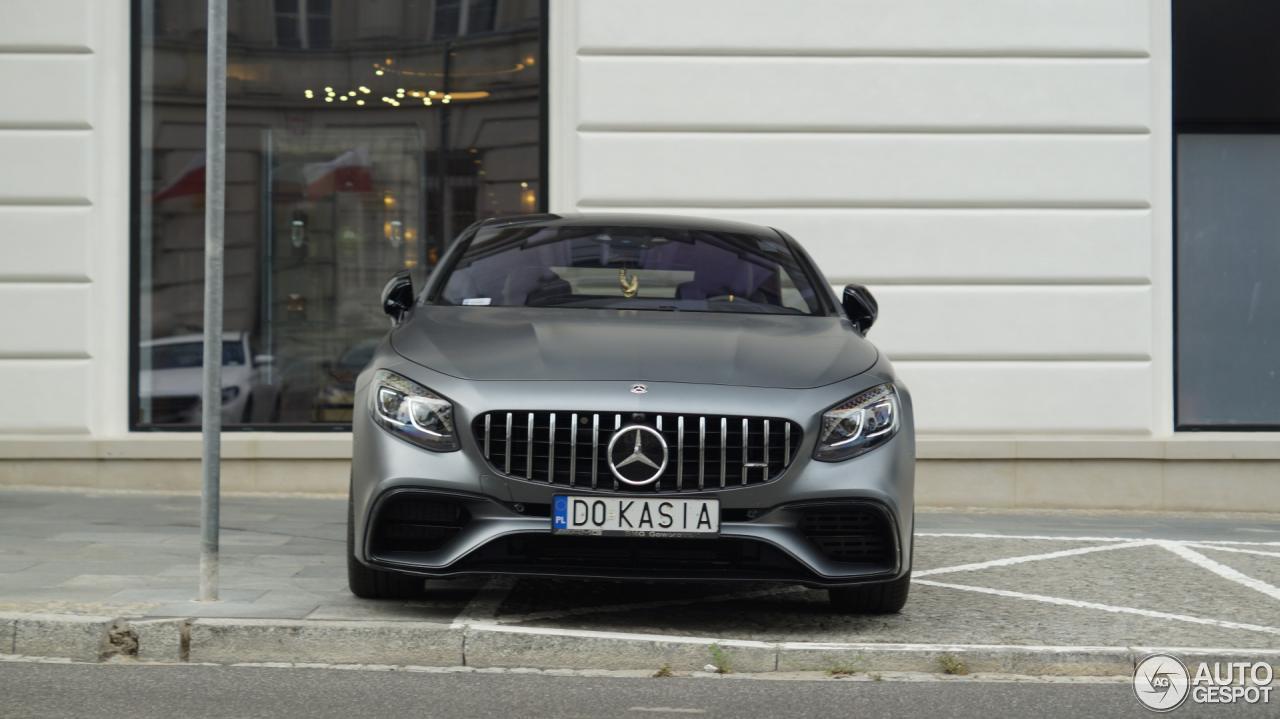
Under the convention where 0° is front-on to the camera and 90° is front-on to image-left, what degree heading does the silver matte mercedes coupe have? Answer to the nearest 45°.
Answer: approximately 0°

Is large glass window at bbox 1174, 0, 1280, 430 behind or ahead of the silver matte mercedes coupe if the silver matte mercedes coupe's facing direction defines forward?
behind

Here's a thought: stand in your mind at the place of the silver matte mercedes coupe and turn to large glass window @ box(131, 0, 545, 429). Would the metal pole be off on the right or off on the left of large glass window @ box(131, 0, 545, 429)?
left

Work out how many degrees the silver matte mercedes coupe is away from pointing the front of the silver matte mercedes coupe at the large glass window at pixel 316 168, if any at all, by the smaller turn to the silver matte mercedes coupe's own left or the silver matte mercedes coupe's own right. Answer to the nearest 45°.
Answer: approximately 180°

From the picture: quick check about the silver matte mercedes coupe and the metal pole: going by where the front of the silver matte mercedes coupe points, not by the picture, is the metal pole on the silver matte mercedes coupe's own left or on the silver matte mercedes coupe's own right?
on the silver matte mercedes coupe's own right
